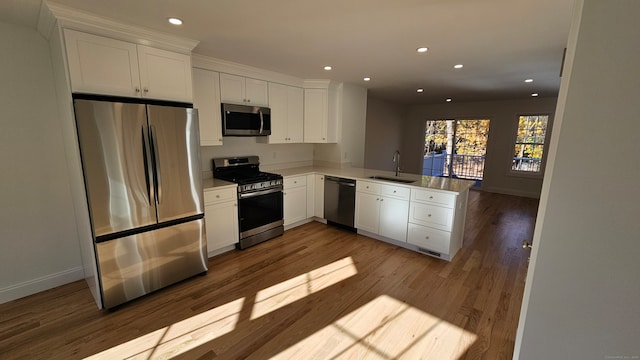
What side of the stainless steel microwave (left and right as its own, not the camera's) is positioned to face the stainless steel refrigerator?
right

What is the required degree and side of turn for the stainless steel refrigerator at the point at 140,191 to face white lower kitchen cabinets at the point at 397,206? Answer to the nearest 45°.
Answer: approximately 45° to its left

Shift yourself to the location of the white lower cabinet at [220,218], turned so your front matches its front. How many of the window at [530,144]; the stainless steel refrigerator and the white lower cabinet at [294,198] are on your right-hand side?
1

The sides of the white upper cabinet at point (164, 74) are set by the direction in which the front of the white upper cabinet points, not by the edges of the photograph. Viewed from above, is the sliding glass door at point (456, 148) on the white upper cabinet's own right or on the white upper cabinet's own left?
on the white upper cabinet's own left

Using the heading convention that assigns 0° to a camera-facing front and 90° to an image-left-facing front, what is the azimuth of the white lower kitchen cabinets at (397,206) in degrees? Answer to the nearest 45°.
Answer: approximately 45°

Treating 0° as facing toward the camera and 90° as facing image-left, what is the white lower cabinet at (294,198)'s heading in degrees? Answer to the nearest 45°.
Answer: approximately 315°

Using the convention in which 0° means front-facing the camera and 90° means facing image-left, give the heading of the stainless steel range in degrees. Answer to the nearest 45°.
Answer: approximately 315°
